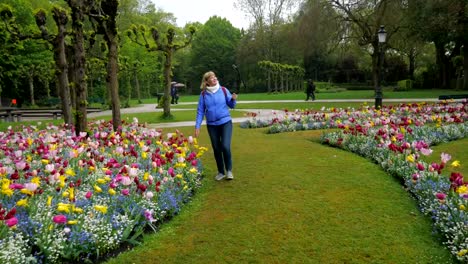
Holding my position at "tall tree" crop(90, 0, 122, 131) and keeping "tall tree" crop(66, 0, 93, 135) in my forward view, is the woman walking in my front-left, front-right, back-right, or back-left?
front-left

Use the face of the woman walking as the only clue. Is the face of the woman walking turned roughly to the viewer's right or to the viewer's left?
to the viewer's right

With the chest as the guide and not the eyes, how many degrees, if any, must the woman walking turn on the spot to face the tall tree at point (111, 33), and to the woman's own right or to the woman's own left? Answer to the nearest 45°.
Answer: approximately 135° to the woman's own right

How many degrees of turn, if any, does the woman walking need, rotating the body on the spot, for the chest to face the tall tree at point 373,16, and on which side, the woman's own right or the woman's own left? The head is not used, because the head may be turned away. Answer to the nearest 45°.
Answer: approximately 135° to the woman's own left

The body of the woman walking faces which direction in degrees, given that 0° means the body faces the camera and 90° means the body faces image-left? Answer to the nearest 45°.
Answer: approximately 0°

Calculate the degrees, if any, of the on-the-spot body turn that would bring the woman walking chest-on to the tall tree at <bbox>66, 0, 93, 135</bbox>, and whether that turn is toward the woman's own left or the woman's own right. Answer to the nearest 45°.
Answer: approximately 135° to the woman's own right
